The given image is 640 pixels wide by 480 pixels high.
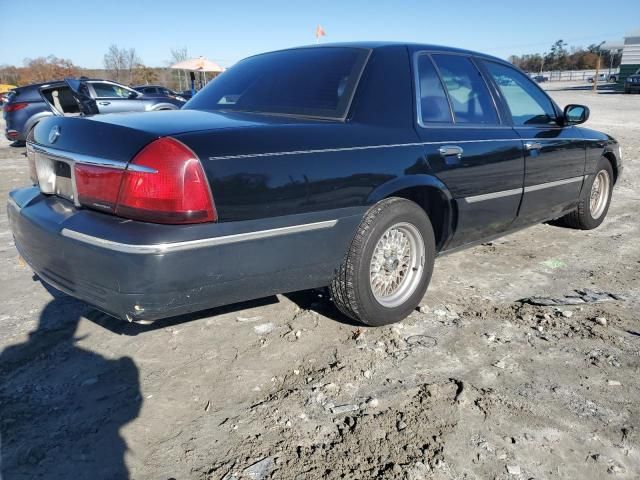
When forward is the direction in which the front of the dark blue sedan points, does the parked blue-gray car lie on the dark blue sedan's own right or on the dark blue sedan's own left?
on the dark blue sedan's own left

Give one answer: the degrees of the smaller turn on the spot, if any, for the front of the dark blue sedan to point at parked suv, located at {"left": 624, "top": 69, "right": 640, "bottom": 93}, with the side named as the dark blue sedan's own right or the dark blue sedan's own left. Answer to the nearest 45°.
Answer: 0° — it already faces it

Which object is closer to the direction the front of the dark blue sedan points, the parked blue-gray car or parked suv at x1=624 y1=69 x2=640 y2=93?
the parked suv

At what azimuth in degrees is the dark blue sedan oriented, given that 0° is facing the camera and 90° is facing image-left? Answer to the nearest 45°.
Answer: approximately 225°
